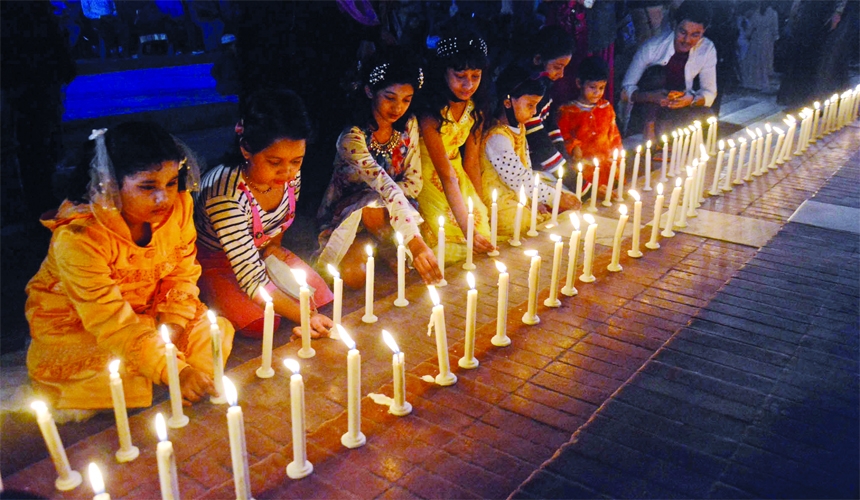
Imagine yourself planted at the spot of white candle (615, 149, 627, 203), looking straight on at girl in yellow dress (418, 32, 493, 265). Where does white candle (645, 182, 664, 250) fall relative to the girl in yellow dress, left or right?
left

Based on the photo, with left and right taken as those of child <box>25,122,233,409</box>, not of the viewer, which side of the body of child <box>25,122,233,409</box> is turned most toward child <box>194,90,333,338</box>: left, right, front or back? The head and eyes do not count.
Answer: left

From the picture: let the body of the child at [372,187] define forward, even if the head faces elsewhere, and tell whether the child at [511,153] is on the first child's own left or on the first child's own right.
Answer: on the first child's own left

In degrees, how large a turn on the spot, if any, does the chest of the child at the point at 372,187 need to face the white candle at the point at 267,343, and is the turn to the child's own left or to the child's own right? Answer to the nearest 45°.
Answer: approximately 45° to the child's own right

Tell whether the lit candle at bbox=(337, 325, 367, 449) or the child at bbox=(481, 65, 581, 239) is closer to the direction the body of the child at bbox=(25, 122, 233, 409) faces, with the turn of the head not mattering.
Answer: the lit candle

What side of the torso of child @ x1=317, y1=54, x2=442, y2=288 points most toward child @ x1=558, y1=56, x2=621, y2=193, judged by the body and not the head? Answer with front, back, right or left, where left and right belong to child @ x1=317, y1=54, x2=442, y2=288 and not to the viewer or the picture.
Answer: left

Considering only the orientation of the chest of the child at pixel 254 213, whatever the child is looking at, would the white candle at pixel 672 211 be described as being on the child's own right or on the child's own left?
on the child's own left

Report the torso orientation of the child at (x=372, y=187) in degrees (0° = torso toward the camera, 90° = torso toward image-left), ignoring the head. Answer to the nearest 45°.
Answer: approximately 315°

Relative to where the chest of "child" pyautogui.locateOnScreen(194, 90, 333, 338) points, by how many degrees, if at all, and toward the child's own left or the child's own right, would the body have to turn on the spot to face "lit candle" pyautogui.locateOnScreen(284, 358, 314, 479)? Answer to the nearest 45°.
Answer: approximately 45° to the child's own right

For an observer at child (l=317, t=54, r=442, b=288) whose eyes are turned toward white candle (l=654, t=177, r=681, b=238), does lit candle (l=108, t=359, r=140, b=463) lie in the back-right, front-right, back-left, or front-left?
back-right

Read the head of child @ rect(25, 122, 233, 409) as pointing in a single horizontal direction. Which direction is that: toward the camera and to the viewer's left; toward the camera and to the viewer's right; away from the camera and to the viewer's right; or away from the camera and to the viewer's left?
toward the camera and to the viewer's right
